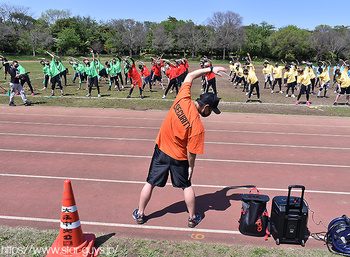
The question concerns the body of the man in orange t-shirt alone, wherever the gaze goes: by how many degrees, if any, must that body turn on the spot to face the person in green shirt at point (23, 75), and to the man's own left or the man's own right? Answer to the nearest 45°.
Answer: approximately 45° to the man's own left

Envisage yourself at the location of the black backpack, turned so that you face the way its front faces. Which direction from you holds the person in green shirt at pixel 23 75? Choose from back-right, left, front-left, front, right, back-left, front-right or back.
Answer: back-right

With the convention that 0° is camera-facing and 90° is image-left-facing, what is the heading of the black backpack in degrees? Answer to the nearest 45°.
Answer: approximately 0°

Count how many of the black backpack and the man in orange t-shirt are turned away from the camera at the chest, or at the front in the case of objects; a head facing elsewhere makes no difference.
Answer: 1

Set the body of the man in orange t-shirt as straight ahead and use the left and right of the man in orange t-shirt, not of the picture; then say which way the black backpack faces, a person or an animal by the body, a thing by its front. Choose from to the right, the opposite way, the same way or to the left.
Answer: the opposite way

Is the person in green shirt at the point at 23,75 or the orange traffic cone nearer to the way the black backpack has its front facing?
the orange traffic cone

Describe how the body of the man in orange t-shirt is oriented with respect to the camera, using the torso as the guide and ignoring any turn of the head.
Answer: away from the camera

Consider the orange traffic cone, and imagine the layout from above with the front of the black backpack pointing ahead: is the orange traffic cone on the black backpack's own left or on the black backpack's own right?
on the black backpack's own right
